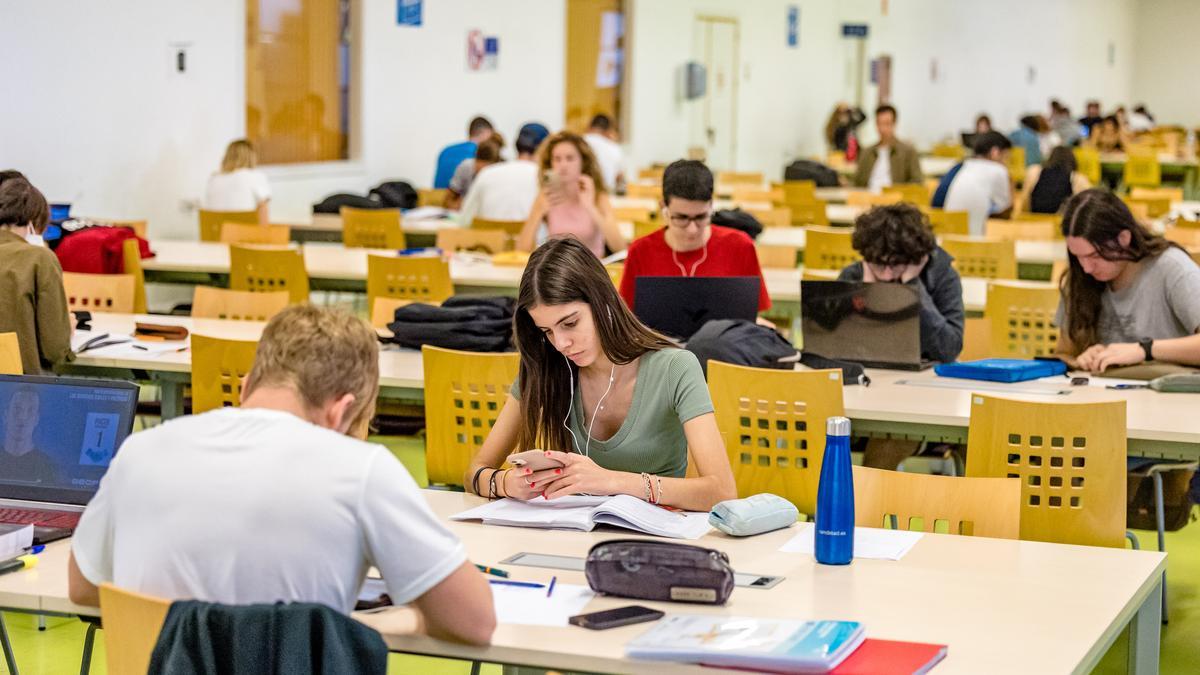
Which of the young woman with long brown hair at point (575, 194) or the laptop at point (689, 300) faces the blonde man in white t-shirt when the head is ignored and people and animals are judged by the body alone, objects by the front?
the young woman with long brown hair

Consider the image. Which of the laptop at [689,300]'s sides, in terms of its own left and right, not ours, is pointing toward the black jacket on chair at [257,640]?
back

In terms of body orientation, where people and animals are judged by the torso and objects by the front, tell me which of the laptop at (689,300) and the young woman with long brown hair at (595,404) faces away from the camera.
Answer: the laptop

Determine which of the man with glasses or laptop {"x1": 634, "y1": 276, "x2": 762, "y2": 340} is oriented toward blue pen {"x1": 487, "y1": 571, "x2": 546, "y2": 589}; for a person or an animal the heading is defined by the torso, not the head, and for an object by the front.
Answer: the man with glasses

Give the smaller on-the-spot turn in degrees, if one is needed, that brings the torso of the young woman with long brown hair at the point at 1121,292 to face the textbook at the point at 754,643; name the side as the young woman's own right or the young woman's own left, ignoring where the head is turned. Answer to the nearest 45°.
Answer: approximately 45° to the young woman's own left

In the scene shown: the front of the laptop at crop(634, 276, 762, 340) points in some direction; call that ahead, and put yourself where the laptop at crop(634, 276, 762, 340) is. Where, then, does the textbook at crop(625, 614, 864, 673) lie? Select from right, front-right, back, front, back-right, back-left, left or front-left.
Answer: back

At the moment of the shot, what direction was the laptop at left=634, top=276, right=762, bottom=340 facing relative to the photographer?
facing away from the viewer

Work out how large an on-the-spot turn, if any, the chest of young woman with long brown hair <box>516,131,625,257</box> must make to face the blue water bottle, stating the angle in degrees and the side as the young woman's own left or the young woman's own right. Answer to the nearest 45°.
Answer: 0° — they already face it

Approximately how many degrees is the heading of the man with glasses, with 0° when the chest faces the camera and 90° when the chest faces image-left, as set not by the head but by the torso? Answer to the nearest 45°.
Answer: approximately 0°
